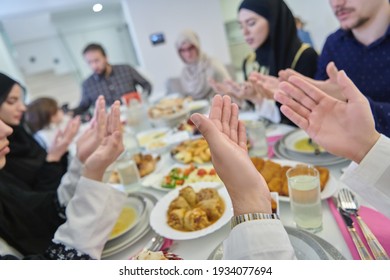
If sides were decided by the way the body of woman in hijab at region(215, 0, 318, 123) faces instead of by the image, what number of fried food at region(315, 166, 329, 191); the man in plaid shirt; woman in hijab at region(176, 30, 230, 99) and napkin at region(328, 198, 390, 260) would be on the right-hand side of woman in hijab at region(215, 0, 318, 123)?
2

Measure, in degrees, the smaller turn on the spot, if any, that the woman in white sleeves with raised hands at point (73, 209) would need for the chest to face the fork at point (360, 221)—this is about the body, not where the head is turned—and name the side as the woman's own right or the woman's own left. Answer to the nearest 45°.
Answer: approximately 45° to the woman's own right

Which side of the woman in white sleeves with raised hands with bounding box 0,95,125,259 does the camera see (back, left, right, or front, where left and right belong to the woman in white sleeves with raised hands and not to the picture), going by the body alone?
right

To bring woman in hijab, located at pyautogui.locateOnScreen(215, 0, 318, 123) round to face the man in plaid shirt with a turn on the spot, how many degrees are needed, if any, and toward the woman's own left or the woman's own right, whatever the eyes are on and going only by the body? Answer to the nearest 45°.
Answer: approximately 90° to the woman's own right

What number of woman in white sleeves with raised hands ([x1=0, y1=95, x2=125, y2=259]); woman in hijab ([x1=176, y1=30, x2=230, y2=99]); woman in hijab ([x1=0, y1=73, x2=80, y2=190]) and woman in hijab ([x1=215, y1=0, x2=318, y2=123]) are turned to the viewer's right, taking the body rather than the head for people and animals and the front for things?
2

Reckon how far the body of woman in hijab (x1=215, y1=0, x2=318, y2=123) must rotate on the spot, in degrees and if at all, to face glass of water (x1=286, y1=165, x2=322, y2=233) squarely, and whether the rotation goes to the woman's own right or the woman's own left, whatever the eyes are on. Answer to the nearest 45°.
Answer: approximately 45° to the woman's own left

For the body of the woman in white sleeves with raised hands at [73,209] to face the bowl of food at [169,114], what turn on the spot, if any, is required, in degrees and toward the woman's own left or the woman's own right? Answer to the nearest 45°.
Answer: approximately 45° to the woman's own left

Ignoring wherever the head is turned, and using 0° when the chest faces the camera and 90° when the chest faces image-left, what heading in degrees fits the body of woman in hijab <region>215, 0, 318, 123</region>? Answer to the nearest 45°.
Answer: approximately 45°

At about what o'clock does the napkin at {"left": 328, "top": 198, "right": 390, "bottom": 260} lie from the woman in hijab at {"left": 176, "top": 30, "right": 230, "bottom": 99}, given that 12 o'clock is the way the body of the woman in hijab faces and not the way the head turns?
The napkin is roughly at 10 o'clock from the woman in hijab.

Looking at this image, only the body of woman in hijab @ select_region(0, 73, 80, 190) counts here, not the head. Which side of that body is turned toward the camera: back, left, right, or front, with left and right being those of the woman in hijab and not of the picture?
right

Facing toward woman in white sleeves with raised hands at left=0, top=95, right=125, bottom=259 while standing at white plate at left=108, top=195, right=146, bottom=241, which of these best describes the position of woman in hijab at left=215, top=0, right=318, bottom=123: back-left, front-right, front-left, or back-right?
back-right
